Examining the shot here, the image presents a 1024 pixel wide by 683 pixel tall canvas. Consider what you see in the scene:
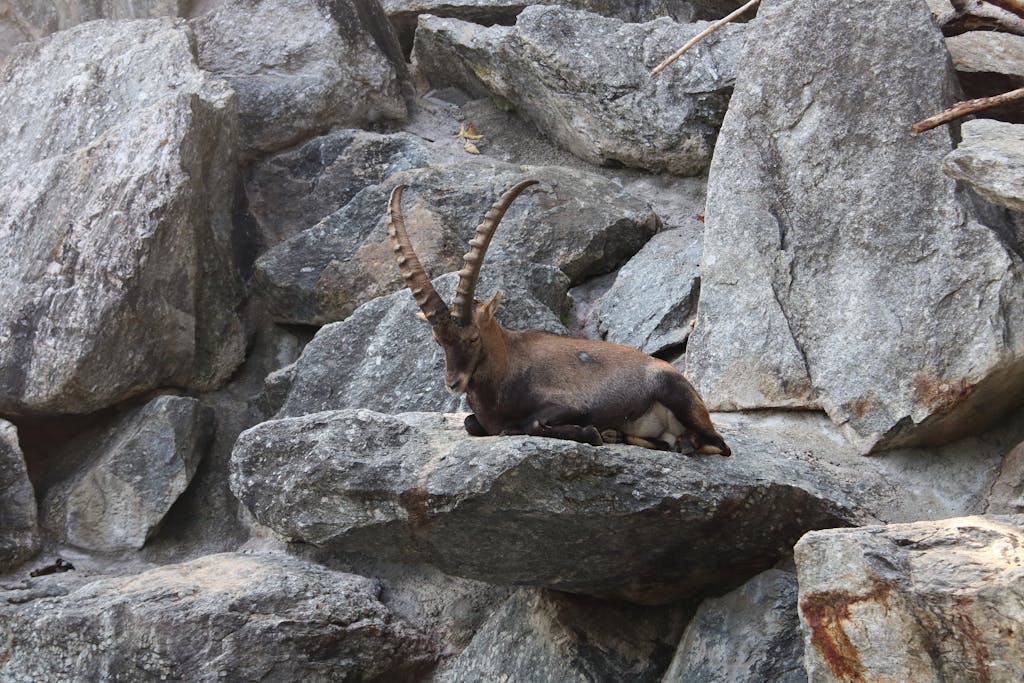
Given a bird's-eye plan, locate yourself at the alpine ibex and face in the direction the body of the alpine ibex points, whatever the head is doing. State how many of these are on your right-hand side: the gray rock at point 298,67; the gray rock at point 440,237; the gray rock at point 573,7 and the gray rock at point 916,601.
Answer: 3

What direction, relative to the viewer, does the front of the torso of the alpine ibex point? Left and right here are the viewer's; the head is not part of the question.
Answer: facing to the left of the viewer

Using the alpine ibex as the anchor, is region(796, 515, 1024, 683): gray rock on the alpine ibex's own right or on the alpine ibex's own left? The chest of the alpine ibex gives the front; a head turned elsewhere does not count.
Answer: on the alpine ibex's own left

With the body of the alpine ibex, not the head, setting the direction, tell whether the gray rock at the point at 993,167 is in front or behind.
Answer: behind

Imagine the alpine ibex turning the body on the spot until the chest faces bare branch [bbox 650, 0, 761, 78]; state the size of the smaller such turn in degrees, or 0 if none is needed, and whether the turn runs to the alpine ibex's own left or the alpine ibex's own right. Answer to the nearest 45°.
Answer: approximately 135° to the alpine ibex's own right

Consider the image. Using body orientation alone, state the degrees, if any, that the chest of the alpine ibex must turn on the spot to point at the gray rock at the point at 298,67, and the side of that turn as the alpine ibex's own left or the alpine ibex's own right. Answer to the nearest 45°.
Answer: approximately 90° to the alpine ibex's own right

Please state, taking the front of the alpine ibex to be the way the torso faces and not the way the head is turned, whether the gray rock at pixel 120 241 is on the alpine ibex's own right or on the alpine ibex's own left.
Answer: on the alpine ibex's own right

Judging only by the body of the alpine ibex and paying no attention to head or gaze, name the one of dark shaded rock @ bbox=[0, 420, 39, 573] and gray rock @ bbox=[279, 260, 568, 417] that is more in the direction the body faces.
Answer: the dark shaded rock

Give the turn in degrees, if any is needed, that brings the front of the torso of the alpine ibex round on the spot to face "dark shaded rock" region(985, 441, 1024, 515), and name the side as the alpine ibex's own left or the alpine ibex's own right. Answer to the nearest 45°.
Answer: approximately 180°

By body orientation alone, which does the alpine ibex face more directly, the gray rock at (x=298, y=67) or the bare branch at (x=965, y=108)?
the gray rock

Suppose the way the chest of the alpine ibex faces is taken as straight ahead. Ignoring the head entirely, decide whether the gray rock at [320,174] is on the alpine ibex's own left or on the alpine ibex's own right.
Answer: on the alpine ibex's own right

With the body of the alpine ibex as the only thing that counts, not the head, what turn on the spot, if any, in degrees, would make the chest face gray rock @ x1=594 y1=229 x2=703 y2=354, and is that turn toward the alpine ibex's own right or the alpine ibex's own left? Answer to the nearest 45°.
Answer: approximately 90° to the alpine ibex's own right
